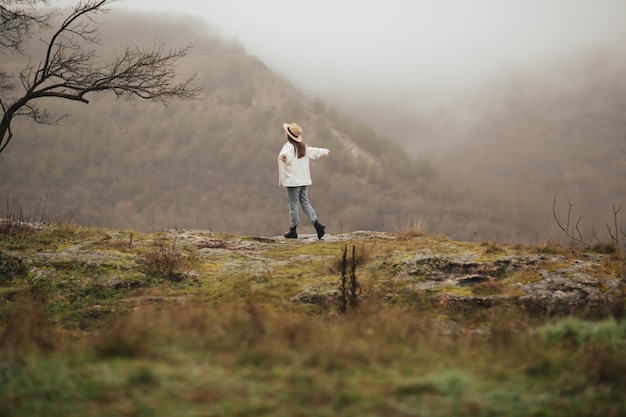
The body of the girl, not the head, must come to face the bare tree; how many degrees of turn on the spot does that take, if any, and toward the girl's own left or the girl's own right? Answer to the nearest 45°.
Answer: approximately 45° to the girl's own left

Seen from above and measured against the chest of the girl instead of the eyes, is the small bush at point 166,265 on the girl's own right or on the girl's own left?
on the girl's own left

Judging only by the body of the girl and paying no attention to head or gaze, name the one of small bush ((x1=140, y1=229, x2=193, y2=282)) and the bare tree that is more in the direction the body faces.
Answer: the bare tree

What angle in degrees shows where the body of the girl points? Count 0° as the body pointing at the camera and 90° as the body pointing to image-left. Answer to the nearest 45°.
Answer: approximately 135°
